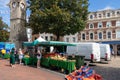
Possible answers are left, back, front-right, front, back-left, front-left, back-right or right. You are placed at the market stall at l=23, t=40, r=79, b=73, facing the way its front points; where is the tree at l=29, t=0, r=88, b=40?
back-right

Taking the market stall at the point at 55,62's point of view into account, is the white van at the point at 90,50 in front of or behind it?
behind

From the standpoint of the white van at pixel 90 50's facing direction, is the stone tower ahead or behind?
ahead

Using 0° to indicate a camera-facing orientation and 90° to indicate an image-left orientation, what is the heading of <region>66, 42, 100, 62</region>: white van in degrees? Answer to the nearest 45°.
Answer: approximately 135°

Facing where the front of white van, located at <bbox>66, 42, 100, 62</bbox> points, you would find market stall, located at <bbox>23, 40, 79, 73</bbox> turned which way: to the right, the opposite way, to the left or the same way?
to the left

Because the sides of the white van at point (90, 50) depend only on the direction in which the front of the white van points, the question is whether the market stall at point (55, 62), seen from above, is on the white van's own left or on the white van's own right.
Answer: on the white van's own left

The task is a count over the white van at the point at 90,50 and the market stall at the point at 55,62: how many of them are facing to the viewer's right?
0

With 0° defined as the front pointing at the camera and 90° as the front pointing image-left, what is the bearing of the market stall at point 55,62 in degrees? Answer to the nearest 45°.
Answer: approximately 45°
